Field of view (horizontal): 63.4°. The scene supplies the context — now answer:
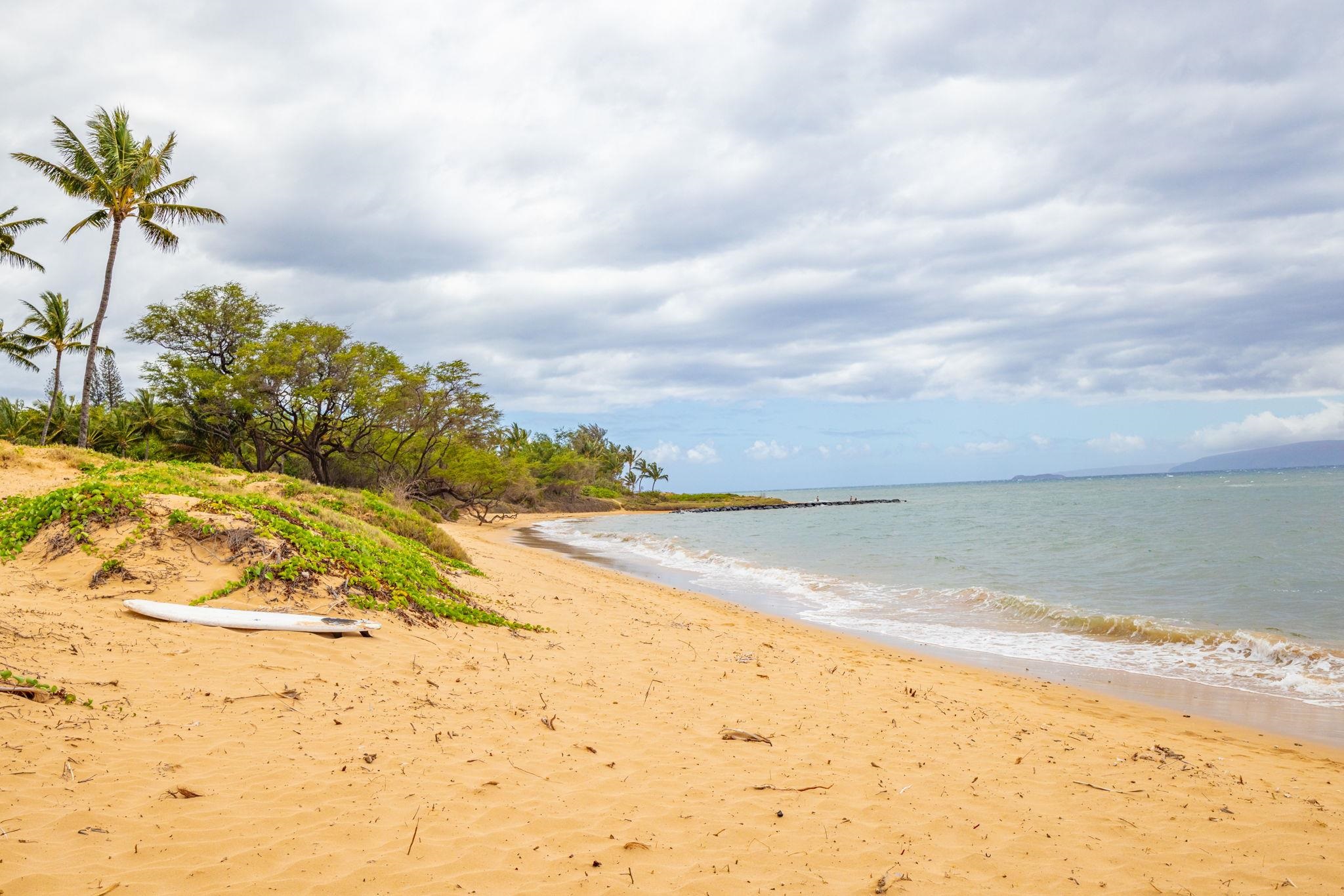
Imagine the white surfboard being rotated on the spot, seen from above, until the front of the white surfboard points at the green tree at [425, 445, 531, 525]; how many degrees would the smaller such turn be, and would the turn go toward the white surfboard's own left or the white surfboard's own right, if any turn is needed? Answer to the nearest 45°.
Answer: approximately 90° to the white surfboard's own right

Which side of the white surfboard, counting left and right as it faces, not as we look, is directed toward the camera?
left

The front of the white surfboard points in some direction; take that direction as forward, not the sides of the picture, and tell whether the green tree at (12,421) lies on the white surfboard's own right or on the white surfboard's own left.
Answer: on the white surfboard's own right

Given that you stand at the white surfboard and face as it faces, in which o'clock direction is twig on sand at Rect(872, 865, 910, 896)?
The twig on sand is roughly at 8 o'clock from the white surfboard.

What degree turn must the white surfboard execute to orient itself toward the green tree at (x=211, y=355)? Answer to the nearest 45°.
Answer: approximately 90° to its right

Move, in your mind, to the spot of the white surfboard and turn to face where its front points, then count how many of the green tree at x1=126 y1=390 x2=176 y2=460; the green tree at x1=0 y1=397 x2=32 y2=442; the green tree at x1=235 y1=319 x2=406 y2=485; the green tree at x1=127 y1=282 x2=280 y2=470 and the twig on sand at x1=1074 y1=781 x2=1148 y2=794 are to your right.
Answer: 4

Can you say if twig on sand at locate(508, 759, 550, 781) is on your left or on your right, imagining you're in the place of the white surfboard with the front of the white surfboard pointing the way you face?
on your left

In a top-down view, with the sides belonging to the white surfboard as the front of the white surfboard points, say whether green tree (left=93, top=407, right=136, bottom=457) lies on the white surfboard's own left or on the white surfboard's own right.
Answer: on the white surfboard's own right

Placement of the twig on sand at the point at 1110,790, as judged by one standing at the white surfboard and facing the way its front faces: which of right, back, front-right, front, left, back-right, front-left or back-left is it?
back-left

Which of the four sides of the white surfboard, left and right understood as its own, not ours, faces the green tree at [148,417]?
right
